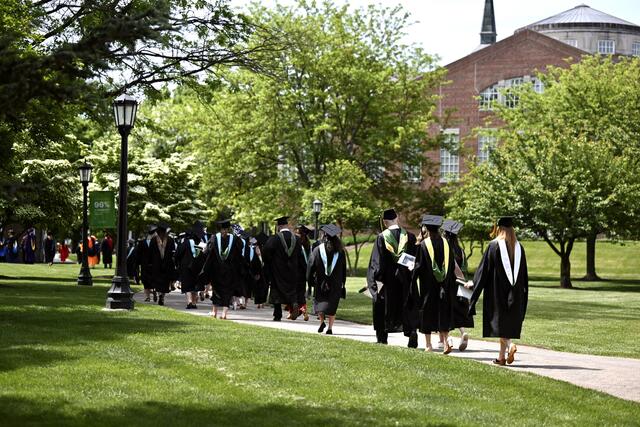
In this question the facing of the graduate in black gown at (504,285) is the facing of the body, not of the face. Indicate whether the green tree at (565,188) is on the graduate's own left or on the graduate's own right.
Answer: on the graduate's own right

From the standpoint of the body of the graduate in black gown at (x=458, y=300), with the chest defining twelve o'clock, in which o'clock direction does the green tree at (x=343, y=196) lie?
The green tree is roughly at 1 o'clock from the graduate in black gown.

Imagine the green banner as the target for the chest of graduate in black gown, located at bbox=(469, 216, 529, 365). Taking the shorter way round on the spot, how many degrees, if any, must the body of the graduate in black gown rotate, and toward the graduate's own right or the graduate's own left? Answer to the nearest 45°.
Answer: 0° — they already face it

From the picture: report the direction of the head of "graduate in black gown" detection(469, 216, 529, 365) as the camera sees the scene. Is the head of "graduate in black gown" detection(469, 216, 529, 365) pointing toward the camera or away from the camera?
away from the camera

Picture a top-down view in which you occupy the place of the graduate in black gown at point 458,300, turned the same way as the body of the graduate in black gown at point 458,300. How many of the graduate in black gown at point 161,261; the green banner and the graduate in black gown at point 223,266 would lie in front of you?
3

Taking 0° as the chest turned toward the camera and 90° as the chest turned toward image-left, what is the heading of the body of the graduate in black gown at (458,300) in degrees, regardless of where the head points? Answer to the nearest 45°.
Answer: approximately 135°

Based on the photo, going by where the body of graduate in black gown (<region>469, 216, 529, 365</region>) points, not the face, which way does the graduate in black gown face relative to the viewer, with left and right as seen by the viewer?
facing away from the viewer and to the left of the viewer

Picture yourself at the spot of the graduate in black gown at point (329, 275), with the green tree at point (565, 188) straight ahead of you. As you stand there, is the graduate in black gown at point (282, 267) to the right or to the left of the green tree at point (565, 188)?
left
